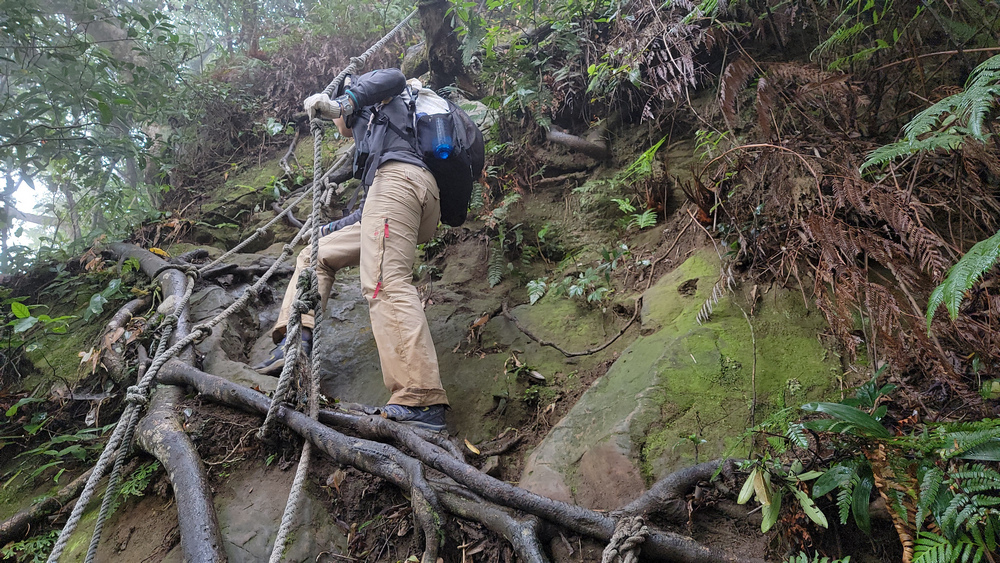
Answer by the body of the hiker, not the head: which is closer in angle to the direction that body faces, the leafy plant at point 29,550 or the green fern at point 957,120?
the leafy plant

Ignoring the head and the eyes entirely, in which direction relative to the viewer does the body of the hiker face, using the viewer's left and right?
facing to the left of the viewer

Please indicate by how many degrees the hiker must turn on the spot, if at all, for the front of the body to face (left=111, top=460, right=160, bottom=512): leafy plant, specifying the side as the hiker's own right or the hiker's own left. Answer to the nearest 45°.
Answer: approximately 45° to the hiker's own left

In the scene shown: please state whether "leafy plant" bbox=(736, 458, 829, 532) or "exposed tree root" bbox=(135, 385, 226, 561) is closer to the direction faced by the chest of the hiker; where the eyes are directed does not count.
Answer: the exposed tree root
